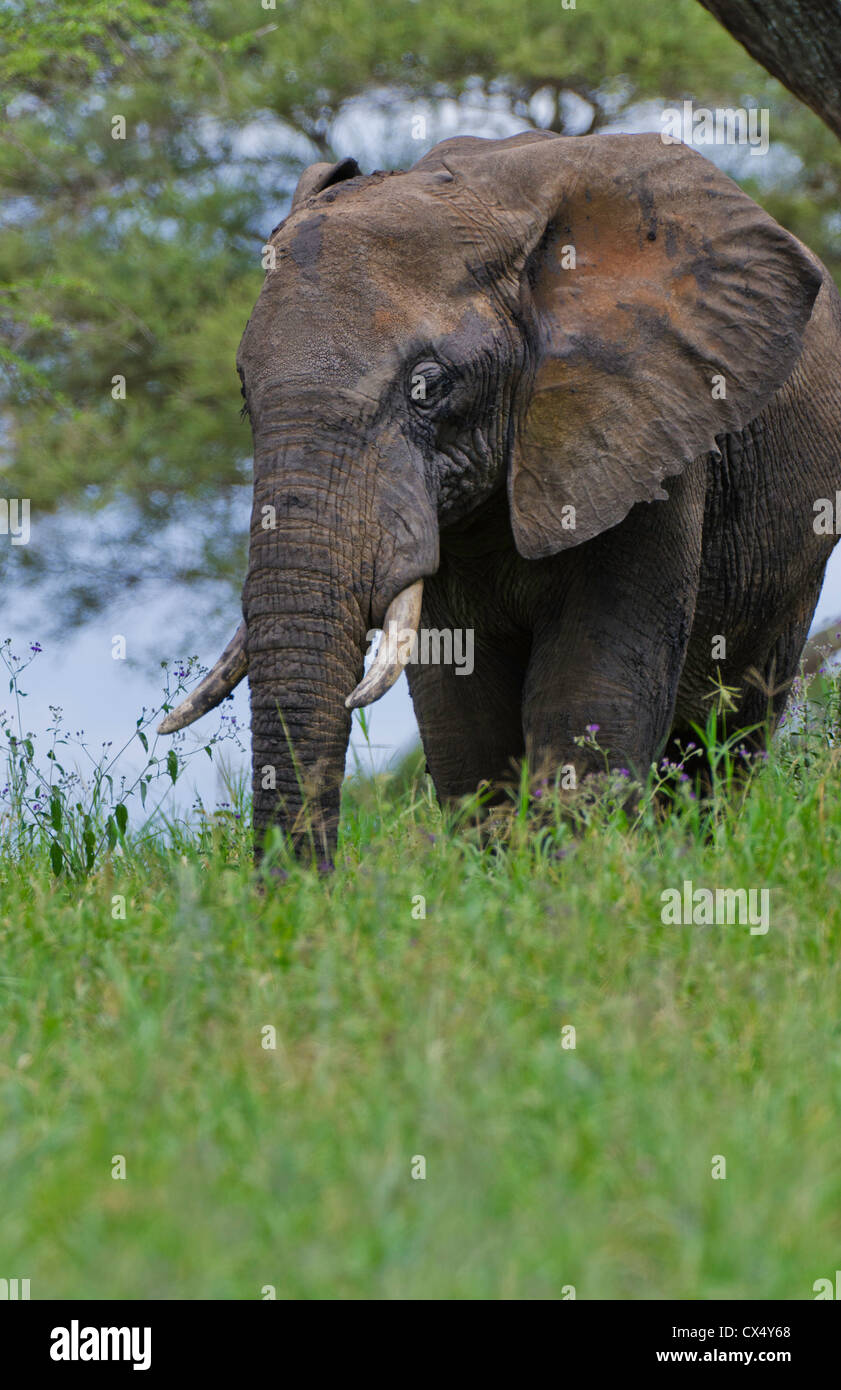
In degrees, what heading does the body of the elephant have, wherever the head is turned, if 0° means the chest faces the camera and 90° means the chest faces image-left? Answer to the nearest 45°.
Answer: approximately 45°
